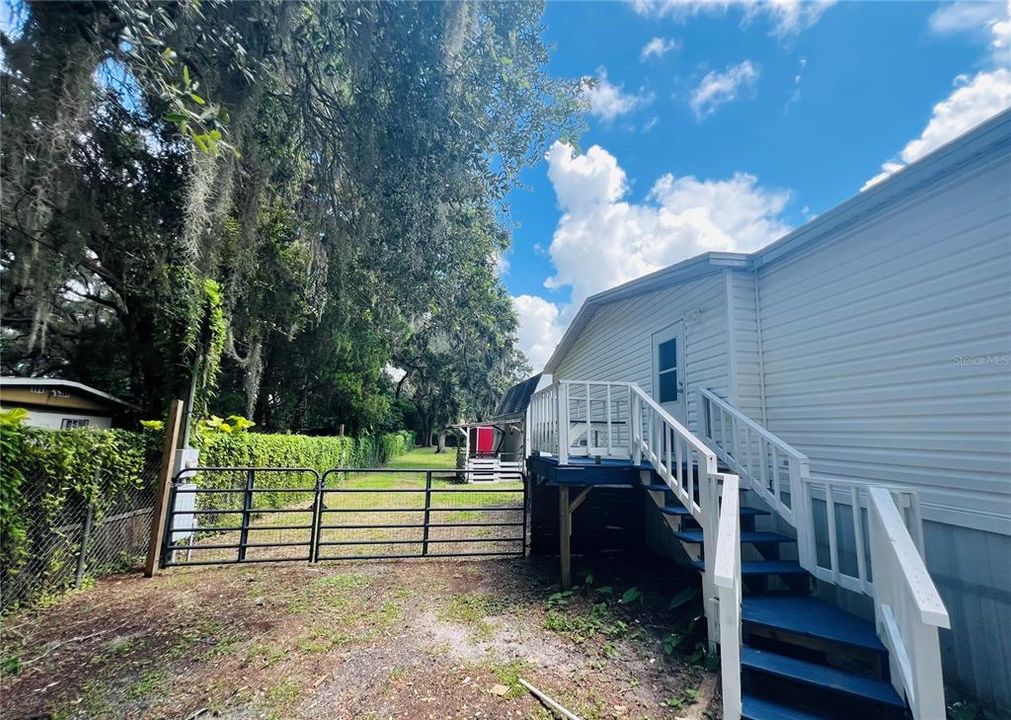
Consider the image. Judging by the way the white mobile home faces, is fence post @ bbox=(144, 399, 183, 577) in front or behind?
in front

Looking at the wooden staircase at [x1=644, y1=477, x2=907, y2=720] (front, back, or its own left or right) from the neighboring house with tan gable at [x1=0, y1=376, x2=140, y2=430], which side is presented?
right

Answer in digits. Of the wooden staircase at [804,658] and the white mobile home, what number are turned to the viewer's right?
0

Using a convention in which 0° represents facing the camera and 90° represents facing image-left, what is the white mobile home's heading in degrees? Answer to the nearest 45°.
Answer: approximately 45°

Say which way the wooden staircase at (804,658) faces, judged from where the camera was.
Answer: facing the viewer

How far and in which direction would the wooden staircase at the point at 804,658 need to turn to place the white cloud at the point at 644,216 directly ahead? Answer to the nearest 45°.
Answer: approximately 180°

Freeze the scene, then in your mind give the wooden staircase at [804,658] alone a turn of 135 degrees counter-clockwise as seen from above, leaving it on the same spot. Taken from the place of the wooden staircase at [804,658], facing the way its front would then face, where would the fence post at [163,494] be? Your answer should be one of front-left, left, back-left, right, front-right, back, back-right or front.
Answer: back-left
